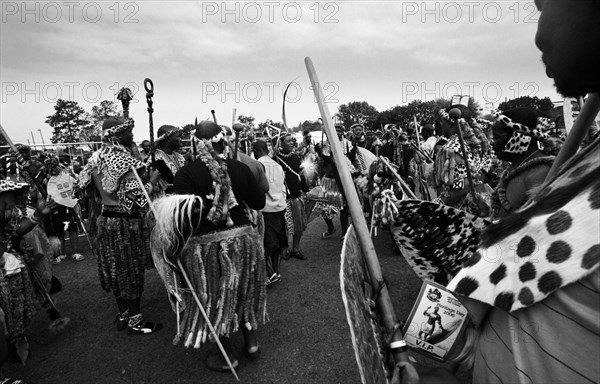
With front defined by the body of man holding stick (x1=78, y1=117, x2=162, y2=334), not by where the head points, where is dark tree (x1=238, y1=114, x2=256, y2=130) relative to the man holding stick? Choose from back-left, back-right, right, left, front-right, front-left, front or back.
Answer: front-left

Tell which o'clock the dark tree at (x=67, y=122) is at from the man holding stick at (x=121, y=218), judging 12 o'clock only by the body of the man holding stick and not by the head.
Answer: The dark tree is roughly at 9 o'clock from the man holding stick.

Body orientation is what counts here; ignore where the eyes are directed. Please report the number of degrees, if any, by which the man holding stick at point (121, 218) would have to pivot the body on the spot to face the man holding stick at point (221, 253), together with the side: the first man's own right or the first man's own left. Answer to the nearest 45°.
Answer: approximately 45° to the first man's own right

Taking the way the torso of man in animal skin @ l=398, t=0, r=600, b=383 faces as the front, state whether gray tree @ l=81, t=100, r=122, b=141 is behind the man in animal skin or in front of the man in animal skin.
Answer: in front

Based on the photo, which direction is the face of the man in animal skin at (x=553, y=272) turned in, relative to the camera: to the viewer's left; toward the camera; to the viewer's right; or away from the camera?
to the viewer's left

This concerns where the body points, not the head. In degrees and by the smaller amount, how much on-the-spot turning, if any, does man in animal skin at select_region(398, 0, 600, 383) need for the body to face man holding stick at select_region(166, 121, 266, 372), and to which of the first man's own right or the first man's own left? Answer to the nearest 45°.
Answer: approximately 45° to the first man's own right

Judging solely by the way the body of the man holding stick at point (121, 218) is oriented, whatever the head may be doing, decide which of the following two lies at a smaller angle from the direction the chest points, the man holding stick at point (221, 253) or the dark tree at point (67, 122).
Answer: the man holding stick

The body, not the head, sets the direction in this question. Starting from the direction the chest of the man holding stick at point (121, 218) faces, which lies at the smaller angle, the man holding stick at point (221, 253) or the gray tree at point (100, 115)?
the man holding stick

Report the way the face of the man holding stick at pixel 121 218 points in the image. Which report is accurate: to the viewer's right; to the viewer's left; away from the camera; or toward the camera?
to the viewer's right

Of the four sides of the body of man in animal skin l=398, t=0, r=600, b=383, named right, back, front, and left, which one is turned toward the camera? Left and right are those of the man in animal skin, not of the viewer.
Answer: left
